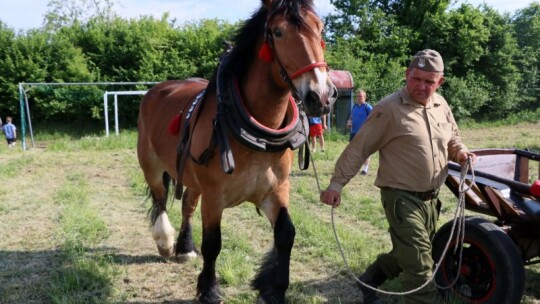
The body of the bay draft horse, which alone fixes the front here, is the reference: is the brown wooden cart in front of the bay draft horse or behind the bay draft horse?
in front

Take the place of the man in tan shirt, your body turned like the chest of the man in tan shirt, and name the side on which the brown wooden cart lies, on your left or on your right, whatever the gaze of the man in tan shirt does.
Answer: on your left

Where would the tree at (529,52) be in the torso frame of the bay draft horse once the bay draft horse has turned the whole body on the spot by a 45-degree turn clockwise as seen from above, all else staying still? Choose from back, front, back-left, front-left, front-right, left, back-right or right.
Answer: back-left

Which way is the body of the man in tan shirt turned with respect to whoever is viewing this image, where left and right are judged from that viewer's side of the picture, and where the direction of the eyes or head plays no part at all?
facing the viewer and to the right of the viewer

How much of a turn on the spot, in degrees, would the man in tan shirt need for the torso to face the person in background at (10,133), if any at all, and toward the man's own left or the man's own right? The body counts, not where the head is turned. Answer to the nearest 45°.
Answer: approximately 180°

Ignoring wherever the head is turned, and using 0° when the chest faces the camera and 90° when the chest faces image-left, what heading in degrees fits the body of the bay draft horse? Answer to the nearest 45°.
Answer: approximately 315°

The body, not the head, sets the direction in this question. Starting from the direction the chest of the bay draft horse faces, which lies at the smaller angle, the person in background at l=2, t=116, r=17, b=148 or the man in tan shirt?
the man in tan shirt
